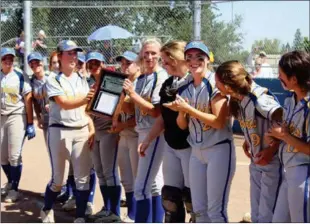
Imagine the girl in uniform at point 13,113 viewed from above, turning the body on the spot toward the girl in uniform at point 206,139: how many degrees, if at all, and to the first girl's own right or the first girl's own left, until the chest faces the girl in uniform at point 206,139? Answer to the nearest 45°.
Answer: approximately 90° to the first girl's own left

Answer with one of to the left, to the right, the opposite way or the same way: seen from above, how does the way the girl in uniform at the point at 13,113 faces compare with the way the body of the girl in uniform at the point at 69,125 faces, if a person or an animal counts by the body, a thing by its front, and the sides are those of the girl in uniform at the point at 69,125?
to the right

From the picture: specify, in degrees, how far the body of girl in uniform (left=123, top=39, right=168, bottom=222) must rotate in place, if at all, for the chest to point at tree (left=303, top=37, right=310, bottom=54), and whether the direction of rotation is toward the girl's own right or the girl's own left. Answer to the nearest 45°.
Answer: approximately 180°

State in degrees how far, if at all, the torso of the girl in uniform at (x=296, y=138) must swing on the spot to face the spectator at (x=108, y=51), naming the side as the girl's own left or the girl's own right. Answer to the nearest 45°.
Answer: approximately 90° to the girl's own right

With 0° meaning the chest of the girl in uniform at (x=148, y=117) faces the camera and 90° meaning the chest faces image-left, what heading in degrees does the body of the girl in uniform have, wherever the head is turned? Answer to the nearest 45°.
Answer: approximately 45°

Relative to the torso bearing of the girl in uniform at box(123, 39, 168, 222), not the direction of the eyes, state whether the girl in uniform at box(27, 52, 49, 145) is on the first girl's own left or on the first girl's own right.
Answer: on the first girl's own right

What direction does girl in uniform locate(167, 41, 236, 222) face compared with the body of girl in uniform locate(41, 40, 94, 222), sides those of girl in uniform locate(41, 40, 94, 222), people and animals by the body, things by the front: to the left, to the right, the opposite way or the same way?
to the right
